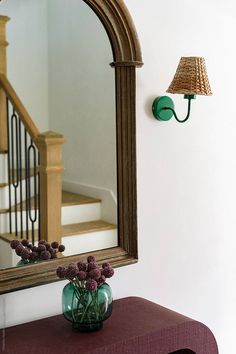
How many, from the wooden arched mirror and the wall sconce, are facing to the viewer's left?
0

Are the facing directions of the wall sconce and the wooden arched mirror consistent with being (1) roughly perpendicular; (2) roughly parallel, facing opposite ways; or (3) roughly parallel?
roughly parallel
